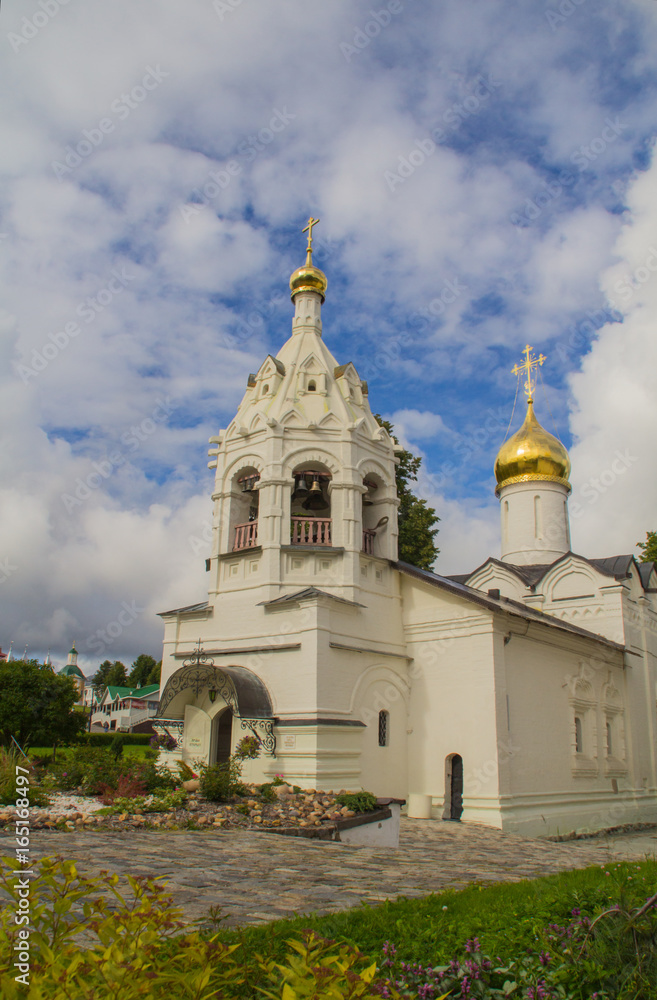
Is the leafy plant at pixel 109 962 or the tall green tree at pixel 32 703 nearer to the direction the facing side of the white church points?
the leafy plant

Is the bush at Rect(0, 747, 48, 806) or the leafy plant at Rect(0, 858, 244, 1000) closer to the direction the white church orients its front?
the bush

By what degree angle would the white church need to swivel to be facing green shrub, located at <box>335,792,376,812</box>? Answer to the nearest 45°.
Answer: approximately 45° to its left

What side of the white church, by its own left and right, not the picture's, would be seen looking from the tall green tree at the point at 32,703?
right

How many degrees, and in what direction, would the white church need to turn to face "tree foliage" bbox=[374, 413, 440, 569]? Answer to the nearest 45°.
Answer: approximately 135° to its right

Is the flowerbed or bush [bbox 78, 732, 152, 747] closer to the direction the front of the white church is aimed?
the flowerbed

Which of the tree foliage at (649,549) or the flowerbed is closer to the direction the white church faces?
the flowerbed

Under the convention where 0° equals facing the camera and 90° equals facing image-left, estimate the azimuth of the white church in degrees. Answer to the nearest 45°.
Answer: approximately 45°

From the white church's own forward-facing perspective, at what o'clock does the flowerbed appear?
The flowerbed is roughly at 11 o'clock from the white church.

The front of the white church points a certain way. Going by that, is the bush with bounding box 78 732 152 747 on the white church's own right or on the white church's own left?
on the white church's own right

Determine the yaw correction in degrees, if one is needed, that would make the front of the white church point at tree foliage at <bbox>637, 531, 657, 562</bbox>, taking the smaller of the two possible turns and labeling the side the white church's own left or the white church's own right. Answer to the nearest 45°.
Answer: approximately 180°

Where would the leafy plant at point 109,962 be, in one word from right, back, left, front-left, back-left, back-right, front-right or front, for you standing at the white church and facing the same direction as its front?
front-left

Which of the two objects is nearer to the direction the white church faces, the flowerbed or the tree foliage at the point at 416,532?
the flowerbed
